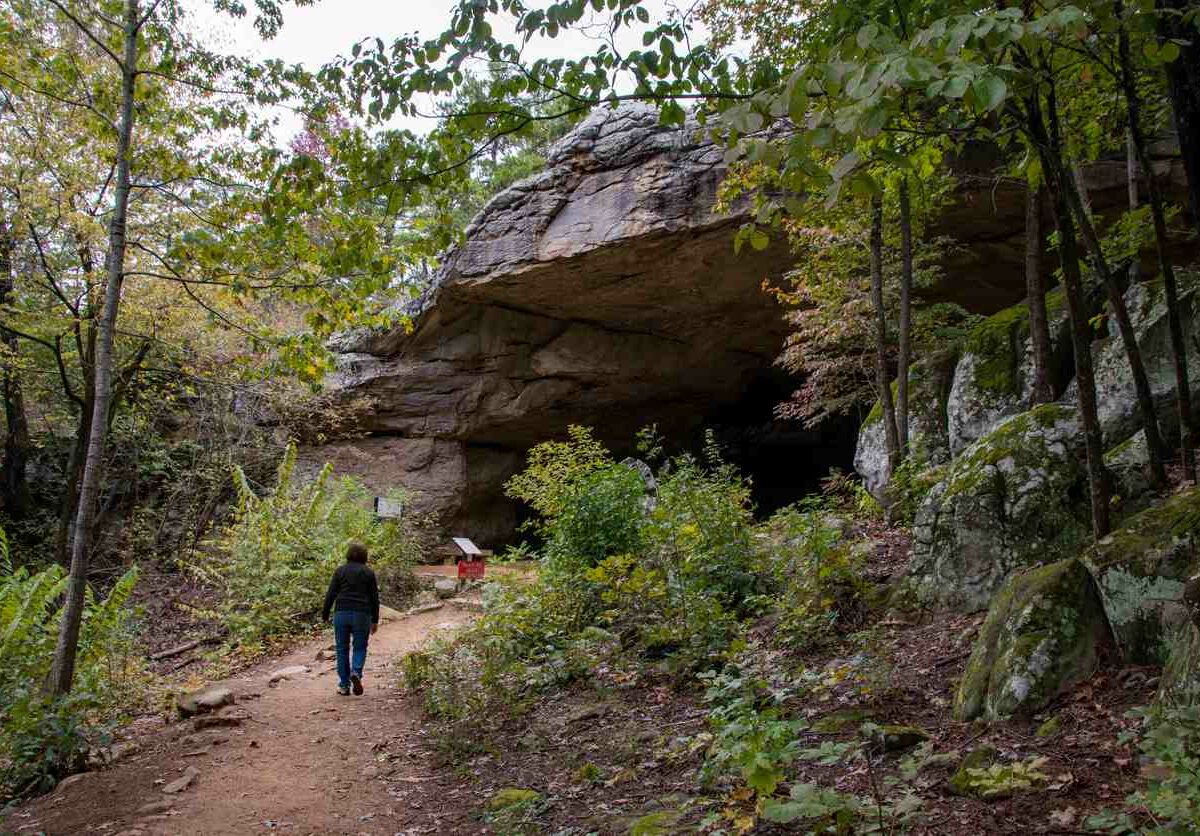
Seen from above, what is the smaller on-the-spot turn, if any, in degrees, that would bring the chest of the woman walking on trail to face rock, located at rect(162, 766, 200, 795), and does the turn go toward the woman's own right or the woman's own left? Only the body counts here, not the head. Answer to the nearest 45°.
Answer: approximately 135° to the woman's own left

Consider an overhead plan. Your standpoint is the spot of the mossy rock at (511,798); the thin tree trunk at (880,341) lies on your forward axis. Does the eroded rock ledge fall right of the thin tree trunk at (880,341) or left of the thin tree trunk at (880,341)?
left

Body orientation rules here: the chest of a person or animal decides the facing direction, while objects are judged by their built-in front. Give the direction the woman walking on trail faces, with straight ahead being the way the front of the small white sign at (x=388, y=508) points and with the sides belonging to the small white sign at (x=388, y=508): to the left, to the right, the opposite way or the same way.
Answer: the opposite way

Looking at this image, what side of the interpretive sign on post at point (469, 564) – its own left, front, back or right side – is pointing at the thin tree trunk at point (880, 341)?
left

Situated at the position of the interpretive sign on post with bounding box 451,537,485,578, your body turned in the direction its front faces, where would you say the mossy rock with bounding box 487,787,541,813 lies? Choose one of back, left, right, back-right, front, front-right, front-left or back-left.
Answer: front-left

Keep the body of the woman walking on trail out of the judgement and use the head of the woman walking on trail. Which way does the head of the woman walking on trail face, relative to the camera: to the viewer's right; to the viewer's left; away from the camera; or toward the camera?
away from the camera

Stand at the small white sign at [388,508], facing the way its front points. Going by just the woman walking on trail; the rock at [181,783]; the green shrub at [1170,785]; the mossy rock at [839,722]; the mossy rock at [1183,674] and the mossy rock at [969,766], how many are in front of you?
6

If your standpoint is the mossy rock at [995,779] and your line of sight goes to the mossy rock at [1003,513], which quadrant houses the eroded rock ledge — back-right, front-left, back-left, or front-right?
front-left

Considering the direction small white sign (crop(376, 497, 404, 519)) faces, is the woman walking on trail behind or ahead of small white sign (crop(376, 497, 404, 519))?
ahead

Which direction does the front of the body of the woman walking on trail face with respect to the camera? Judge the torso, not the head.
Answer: away from the camera

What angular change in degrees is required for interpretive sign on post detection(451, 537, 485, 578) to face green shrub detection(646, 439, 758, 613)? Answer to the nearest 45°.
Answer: approximately 45° to its left

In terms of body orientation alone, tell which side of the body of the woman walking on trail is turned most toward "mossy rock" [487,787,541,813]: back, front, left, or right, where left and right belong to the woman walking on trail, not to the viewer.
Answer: back

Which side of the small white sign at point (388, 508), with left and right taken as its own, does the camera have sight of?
front

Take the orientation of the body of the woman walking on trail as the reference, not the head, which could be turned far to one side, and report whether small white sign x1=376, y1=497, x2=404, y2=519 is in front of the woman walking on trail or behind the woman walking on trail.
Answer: in front

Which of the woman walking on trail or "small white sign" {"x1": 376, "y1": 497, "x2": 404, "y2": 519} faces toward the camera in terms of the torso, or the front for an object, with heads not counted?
the small white sign

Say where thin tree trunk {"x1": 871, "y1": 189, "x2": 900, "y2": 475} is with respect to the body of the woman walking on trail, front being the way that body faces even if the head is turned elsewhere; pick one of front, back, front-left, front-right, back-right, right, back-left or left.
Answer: right
